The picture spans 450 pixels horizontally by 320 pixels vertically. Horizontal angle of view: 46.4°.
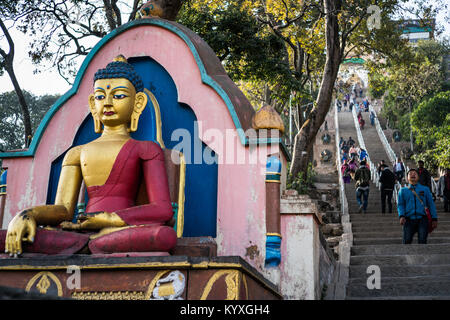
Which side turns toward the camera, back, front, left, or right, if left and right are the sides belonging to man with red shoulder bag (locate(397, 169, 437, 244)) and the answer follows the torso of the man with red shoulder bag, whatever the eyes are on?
front

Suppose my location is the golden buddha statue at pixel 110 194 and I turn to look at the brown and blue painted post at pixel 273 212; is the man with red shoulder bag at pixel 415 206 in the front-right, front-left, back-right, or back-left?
front-left

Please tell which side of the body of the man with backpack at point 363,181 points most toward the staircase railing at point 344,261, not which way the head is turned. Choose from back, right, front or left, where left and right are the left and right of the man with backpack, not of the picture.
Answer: back

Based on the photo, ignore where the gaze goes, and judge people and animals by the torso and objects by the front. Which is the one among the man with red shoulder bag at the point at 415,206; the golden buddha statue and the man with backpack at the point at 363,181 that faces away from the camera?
the man with backpack at the point at 363,181

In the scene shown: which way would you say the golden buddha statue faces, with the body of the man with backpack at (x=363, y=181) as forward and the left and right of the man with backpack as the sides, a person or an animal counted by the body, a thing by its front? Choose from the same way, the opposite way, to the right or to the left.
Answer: the opposite way

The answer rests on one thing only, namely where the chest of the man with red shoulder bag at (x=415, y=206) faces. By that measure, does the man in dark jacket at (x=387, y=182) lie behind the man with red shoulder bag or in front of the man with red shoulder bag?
behind

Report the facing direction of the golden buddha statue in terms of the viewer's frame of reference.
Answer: facing the viewer and to the left of the viewer

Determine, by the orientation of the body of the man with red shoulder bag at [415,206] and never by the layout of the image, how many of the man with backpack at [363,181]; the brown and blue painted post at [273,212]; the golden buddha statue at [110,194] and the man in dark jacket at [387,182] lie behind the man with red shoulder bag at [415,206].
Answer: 2

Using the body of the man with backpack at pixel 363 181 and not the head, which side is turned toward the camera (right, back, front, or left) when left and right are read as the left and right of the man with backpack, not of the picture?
back

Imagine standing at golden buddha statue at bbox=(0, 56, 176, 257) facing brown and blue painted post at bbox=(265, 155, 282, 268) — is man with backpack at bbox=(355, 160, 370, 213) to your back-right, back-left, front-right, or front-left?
front-left
